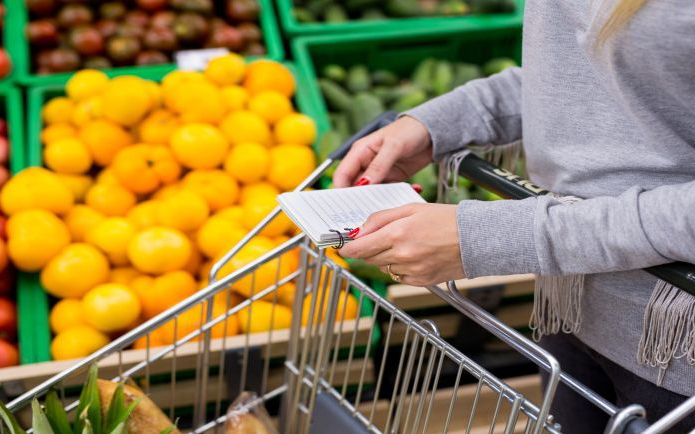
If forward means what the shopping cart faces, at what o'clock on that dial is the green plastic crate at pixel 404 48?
The green plastic crate is roughly at 5 o'clock from the shopping cart.

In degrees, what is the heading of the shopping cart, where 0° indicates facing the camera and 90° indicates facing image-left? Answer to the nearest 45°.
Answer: approximately 45°

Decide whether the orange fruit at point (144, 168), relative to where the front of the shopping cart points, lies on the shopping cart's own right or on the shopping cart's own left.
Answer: on the shopping cart's own right

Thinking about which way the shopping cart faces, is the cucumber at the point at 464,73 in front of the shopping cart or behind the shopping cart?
behind

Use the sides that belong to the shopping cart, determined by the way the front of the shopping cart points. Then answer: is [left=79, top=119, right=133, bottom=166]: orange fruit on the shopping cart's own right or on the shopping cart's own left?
on the shopping cart's own right

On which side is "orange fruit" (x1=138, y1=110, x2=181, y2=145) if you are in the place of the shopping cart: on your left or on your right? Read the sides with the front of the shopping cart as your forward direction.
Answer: on your right

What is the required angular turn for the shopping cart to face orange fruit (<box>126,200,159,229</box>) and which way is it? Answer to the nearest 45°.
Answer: approximately 90° to its right

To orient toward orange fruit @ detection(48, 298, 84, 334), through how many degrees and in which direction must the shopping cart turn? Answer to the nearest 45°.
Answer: approximately 90° to its right

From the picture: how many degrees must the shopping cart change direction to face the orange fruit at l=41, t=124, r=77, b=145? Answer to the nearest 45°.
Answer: approximately 90° to its right

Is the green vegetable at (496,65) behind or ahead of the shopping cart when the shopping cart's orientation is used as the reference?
behind

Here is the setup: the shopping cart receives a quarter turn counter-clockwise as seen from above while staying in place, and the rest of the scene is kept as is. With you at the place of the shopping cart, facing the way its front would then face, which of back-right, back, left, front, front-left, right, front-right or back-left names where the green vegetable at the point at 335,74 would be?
back-left

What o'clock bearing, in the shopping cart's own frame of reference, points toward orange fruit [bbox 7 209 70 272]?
The orange fruit is roughly at 3 o'clock from the shopping cart.
